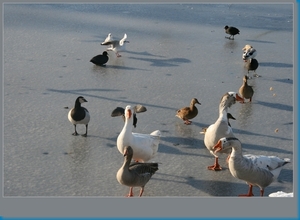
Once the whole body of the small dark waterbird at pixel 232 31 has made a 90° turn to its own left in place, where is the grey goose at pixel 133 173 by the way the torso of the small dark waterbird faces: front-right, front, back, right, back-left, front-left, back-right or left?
front

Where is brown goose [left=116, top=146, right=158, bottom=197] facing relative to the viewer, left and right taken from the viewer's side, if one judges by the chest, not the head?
facing the viewer and to the left of the viewer

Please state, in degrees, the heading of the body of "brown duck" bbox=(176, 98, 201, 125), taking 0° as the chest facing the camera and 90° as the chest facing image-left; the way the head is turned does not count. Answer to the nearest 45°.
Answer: approximately 270°

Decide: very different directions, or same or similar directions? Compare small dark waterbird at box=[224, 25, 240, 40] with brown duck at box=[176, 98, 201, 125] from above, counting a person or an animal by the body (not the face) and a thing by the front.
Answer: very different directions

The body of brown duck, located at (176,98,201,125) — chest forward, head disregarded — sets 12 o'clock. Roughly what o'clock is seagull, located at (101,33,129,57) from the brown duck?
The seagull is roughly at 8 o'clock from the brown duck.

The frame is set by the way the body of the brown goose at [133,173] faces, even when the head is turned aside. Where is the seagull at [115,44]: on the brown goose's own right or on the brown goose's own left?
on the brown goose's own right
